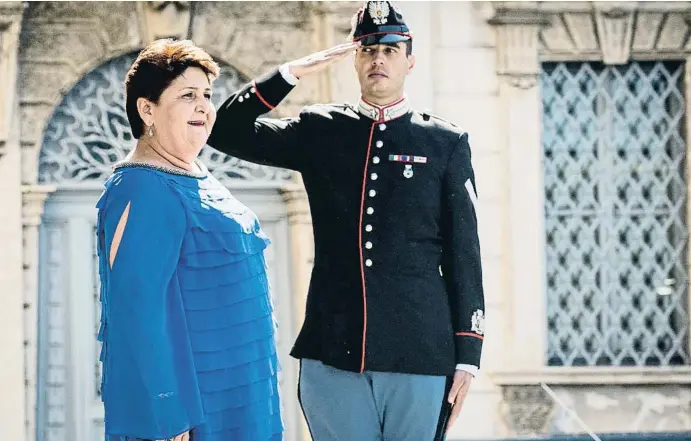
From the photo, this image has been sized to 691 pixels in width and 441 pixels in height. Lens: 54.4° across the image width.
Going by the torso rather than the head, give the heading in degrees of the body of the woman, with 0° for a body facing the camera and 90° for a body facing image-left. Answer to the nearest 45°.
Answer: approximately 315°

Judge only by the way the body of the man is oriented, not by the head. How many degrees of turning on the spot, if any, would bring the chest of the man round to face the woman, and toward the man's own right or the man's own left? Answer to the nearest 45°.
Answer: approximately 45° to the man's own right

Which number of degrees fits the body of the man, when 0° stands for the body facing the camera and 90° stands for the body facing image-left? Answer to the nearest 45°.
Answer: approximately 0°
